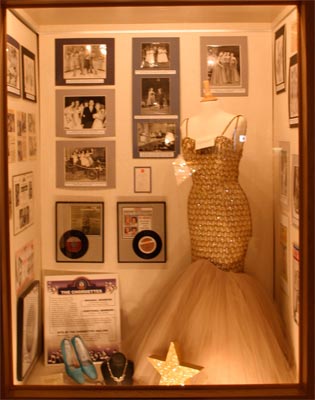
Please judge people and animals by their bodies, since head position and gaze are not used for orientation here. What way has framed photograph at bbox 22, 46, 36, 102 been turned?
to the viewer's right

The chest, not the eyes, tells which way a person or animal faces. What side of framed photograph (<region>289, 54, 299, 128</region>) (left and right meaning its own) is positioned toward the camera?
left

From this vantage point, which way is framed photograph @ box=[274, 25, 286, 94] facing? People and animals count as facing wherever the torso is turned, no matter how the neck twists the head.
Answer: to the viewer's left

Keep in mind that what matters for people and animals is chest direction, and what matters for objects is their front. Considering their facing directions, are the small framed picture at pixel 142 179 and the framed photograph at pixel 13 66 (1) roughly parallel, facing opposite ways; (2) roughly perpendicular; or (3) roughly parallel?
roughly perpendicular
